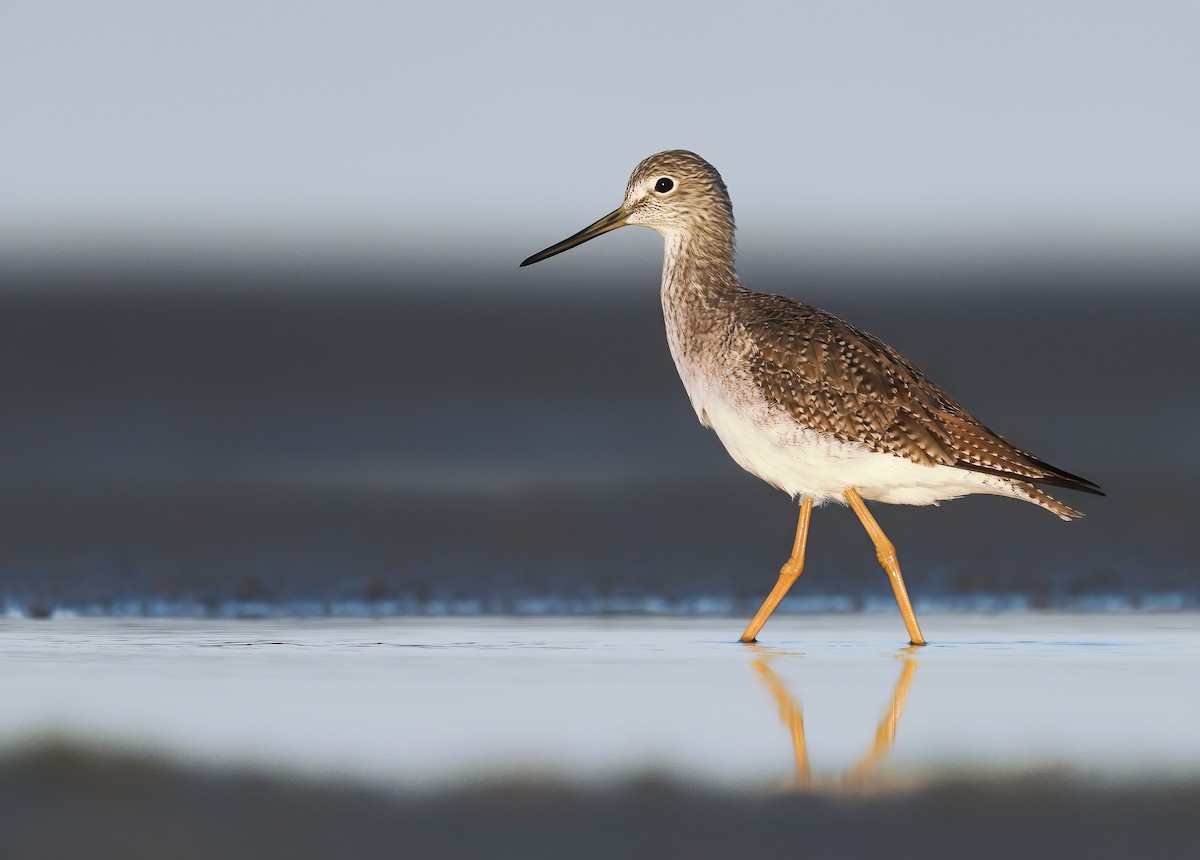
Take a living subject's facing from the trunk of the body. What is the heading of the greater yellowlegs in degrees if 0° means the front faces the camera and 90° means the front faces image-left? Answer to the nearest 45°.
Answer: approximately 90°
